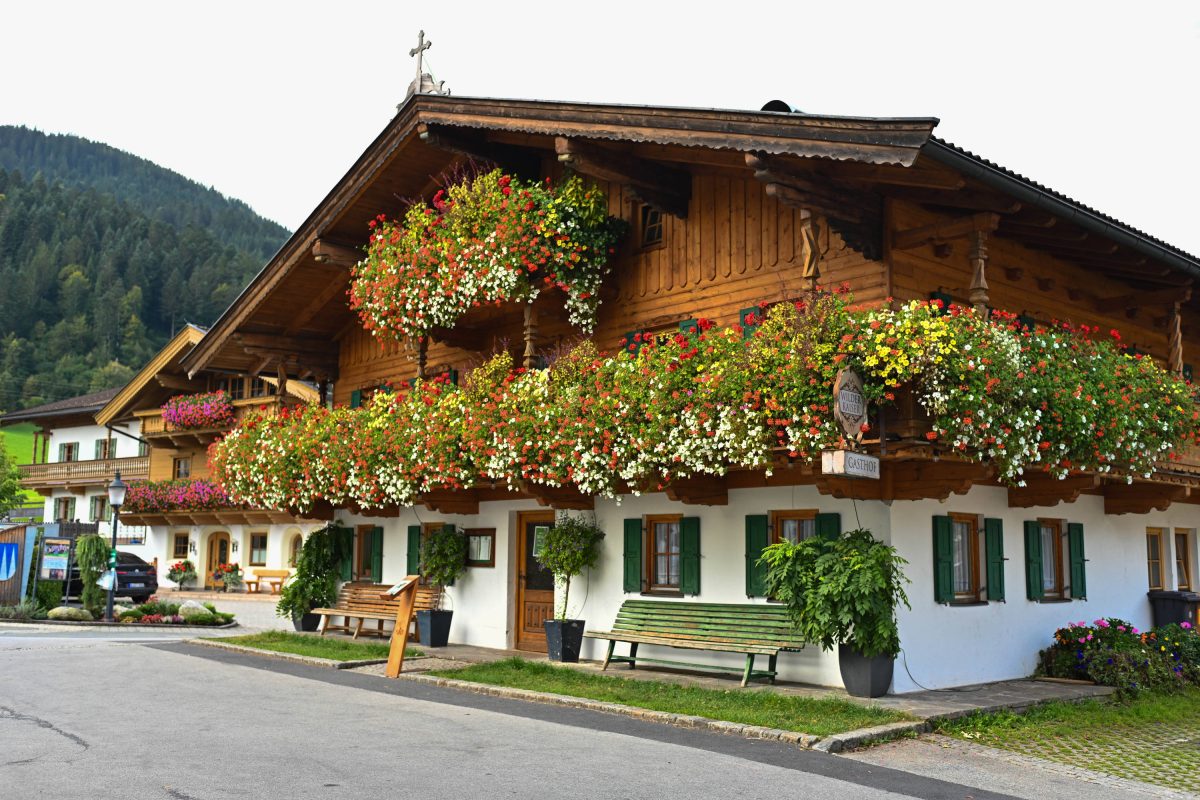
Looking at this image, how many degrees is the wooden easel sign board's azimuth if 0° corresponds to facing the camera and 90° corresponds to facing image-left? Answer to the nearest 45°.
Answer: approximately 45°

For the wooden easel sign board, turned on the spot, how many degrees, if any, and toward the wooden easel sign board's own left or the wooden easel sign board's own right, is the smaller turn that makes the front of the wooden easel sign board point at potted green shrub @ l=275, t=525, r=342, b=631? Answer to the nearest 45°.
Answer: approximately 135° to the wooden easel sign board's own right

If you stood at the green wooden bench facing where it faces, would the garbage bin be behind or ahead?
behind

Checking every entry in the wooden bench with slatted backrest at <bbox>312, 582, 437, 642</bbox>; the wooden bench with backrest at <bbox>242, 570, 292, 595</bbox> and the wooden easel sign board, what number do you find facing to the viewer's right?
0

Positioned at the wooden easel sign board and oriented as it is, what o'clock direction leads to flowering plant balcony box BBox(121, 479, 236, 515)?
The flowering plant balcony box is roughly at 4 o'clock from the wooden easel sign board.

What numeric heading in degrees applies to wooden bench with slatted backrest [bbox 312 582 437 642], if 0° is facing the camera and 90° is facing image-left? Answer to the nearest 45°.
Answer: approximately 45°

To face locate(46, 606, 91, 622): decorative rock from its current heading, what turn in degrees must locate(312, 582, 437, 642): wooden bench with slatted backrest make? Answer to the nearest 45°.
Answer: approximately 90° to its right

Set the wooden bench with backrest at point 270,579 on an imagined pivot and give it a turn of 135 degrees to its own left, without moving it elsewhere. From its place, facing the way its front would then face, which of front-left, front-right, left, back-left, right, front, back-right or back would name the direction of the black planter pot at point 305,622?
right

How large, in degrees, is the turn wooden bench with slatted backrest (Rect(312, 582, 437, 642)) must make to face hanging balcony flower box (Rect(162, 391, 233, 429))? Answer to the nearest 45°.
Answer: approximately 135° to its right

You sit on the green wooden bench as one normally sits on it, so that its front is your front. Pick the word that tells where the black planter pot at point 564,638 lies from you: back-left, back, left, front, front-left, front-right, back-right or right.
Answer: right

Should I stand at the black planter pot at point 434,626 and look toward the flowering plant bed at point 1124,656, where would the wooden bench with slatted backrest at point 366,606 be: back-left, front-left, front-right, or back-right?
back-left

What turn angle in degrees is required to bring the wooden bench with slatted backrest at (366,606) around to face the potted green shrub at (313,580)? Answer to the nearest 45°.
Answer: approximately 90° to its right

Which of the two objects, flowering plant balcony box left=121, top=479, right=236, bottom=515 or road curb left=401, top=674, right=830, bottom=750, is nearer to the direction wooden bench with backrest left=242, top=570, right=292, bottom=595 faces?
the road curb

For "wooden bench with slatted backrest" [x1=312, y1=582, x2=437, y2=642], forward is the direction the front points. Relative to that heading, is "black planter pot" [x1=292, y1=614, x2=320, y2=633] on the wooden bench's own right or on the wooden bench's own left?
on the wooden bench's own right

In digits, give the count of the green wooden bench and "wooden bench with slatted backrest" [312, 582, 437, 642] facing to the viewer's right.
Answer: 0

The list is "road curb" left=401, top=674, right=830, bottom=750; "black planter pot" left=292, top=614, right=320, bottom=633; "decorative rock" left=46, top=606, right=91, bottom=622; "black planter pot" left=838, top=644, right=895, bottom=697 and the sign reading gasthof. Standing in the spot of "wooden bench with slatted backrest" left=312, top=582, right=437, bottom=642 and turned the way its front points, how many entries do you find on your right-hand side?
2
